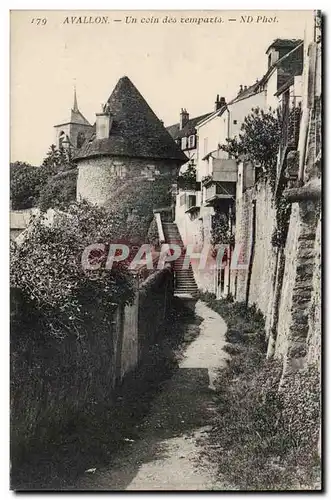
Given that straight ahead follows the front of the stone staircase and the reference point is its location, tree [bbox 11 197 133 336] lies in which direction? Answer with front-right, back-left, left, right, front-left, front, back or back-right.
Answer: front-right

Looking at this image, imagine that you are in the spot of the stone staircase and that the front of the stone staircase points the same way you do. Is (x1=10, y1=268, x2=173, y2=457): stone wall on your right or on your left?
on your right

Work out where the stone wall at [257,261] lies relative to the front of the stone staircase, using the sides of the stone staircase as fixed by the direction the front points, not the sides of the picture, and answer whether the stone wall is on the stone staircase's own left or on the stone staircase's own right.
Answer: on the stone staircase's own left

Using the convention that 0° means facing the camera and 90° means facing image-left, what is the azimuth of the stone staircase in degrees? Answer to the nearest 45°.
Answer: approximately 0°
